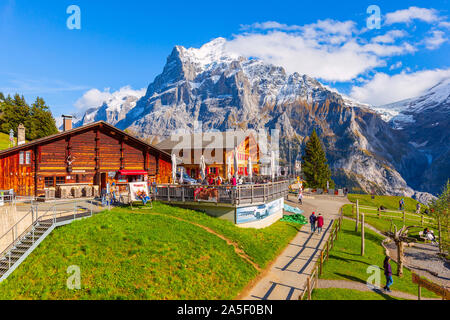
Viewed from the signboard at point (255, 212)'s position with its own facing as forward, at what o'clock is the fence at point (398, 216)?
The fence is roughly at 9 o'clock from the signboard.

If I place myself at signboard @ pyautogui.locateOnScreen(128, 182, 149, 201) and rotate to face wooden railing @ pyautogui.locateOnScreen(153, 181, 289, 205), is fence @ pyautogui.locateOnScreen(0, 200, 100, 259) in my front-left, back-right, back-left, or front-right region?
back-right

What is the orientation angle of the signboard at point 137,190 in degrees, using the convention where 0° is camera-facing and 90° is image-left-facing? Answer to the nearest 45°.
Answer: approximately 0°

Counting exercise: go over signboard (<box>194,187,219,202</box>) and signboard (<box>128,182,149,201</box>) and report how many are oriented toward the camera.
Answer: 2

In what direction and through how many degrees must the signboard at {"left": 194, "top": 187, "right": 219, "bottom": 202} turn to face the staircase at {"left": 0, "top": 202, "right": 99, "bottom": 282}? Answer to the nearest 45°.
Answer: approximately 45° to its right

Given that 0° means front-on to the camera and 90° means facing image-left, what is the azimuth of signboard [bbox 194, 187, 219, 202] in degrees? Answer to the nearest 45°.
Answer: approximately 0°

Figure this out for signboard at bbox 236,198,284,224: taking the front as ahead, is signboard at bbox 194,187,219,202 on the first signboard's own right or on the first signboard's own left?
on the first signboard's own right

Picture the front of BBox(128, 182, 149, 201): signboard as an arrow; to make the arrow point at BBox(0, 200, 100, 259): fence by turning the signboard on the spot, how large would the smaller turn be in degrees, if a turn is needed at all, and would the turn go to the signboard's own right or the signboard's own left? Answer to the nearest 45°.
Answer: approximately 45° to the signboard's own right
